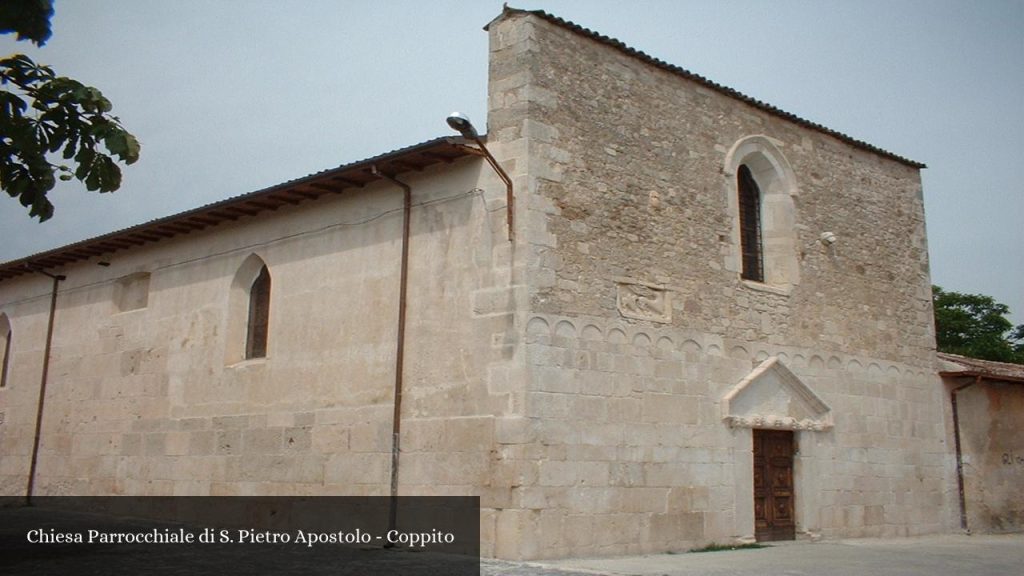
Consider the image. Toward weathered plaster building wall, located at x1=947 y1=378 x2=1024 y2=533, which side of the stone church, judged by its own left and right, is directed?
left

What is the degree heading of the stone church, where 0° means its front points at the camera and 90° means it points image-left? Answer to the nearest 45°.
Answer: approximately 315°
